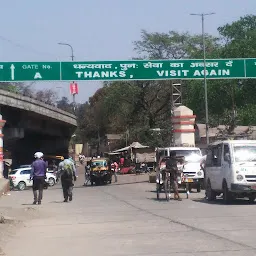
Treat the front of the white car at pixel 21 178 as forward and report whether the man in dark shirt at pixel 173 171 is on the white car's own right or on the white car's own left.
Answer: on the white car's own right

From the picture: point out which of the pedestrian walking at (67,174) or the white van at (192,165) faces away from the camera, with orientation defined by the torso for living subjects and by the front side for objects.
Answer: the pedestrian walking

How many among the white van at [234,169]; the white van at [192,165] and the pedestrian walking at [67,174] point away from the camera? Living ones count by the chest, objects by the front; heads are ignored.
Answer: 1

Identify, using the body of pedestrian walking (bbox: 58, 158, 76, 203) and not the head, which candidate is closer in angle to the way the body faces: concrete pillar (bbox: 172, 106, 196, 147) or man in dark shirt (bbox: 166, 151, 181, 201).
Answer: the concrete pillar

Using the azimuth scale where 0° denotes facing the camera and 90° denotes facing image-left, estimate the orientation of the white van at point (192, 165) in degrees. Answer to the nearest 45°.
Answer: approximately 315°

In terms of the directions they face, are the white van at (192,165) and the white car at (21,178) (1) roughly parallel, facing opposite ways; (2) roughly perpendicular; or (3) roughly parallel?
roughly perpendicular

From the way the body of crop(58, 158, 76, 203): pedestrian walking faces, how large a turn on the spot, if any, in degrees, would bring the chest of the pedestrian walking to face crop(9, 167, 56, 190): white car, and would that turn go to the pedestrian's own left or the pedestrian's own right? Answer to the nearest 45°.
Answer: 0° — they already face it

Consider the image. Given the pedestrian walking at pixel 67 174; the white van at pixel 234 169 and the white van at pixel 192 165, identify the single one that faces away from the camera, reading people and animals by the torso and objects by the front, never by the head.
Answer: the pedestrian walking

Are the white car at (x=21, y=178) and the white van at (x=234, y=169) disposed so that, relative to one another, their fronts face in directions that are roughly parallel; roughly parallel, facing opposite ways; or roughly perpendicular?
roughly perpendicular

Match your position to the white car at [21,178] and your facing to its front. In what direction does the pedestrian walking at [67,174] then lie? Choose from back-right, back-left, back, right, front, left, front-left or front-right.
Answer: back-right

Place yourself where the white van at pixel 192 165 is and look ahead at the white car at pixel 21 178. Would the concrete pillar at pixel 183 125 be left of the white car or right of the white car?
right

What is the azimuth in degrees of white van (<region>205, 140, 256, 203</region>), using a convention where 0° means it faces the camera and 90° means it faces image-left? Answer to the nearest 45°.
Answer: approximately 315°

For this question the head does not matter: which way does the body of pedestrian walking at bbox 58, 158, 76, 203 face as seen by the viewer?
away from the camera

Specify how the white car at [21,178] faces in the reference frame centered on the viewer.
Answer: facing away from the viewer and to the right of the viewer
